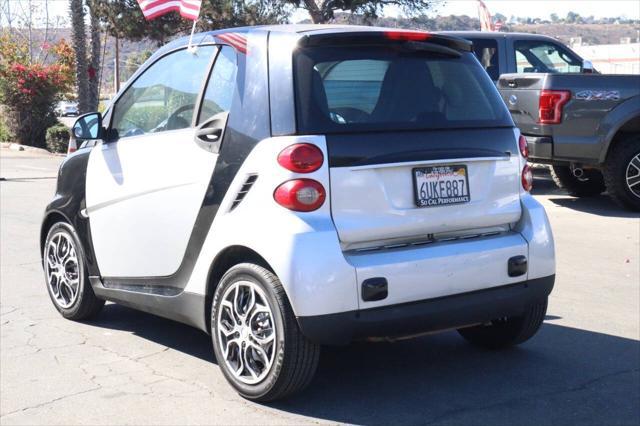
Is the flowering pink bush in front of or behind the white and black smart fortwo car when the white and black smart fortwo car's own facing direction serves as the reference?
in front

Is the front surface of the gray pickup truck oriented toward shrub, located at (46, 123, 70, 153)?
no

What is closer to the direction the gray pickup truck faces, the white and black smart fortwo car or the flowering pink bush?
the flowering pink bush

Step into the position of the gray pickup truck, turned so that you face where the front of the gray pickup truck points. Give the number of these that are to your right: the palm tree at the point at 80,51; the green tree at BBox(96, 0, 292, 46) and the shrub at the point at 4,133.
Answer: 0

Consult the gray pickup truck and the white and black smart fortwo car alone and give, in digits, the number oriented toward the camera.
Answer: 0

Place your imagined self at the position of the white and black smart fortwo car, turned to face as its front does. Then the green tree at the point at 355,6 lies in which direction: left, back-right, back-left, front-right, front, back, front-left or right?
front-right

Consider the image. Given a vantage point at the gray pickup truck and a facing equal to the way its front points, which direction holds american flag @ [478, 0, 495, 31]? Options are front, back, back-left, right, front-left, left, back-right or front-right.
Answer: front-left

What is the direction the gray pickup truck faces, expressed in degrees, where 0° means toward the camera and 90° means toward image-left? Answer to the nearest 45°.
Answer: approximately 225°

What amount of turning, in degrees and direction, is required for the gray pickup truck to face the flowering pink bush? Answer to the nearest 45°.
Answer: approximately 90° to its left

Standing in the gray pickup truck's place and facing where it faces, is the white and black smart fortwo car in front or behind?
behind

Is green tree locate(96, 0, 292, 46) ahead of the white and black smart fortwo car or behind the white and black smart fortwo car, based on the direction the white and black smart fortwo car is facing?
ahead

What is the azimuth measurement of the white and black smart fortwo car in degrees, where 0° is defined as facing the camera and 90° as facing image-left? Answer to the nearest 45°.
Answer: approximately 135°
